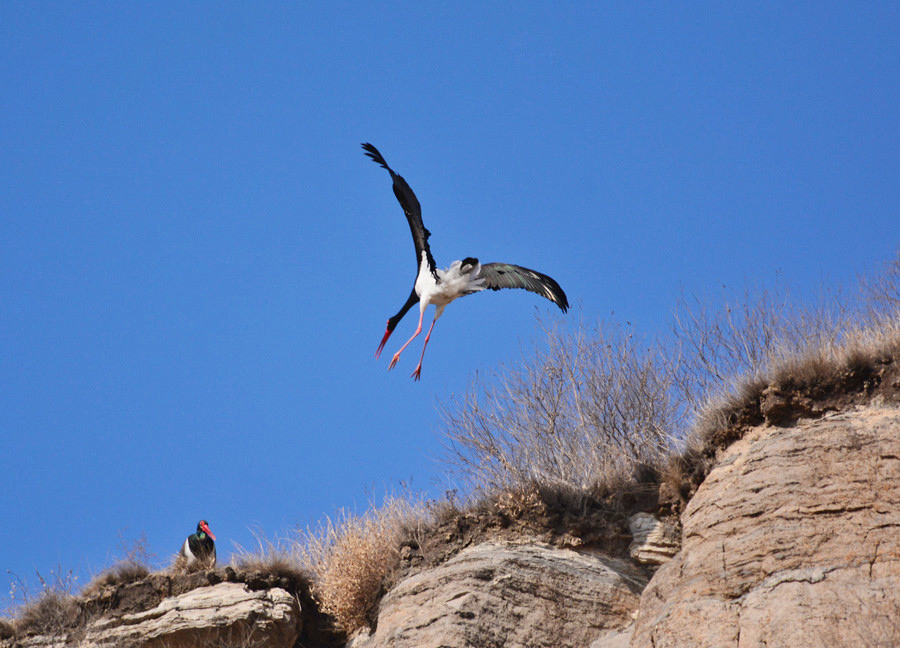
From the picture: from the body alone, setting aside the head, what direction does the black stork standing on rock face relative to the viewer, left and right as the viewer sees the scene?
facing the viewer and to the right of the viewer

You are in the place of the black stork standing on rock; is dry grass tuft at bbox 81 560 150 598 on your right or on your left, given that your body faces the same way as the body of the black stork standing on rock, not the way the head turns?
on your right

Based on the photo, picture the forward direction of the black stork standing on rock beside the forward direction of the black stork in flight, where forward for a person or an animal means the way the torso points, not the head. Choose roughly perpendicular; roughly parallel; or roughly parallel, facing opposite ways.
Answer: roughly parallel, facing opposite ways

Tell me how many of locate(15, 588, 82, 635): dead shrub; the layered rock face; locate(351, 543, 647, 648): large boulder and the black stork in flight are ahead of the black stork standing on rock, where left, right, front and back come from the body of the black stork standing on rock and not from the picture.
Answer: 3

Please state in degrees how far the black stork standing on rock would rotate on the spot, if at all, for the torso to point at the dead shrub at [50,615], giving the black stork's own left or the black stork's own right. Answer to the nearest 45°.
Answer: approximately 135° to the black stork's own right

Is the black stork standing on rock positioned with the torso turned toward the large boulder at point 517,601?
yes

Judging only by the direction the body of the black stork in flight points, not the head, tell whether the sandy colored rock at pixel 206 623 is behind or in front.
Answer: in front
